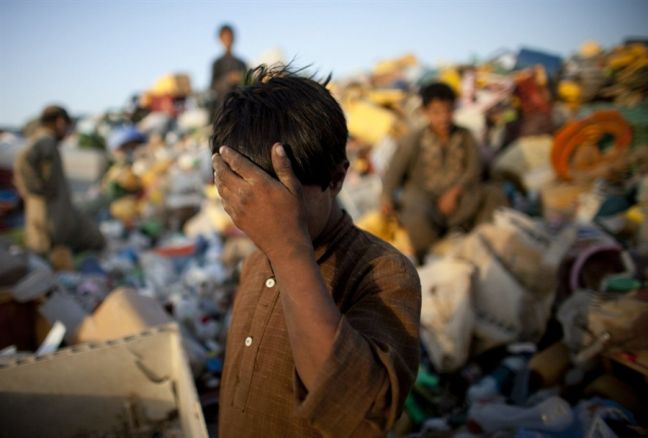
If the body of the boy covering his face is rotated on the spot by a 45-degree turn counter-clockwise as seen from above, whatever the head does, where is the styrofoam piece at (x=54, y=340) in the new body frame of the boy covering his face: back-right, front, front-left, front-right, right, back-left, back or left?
back-right

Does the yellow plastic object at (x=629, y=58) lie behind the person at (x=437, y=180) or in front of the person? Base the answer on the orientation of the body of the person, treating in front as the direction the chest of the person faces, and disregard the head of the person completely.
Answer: behind

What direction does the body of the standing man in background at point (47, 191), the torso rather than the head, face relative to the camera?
to the viewer's right

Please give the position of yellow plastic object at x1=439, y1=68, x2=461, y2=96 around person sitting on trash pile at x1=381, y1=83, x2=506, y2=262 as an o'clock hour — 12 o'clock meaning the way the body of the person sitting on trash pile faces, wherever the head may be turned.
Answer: The yellow plastic object is roughly at 6 o'clock from the person sitting on trash pile.

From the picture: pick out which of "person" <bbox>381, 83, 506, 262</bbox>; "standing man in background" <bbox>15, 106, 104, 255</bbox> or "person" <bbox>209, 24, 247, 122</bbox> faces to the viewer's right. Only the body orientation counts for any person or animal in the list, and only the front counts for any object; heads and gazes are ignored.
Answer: the standing man in background

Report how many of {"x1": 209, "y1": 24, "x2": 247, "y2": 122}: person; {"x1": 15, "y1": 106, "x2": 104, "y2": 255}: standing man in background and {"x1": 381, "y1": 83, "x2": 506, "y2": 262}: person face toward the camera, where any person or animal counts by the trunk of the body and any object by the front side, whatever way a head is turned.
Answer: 2

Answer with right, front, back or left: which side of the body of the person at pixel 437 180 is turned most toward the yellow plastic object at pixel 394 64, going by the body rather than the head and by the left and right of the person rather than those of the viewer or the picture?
back
